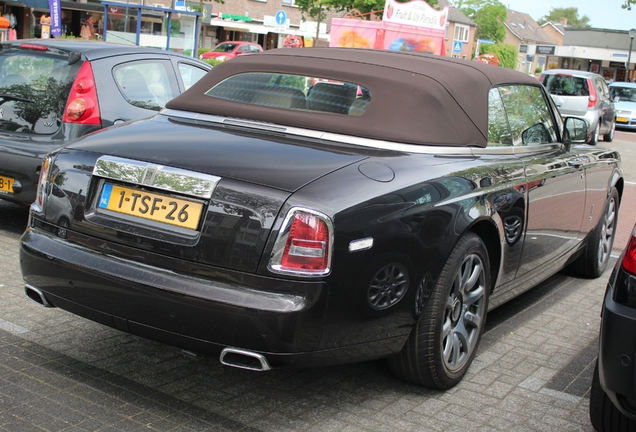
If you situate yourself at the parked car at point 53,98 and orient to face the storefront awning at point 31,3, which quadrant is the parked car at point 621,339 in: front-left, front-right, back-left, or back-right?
back-right

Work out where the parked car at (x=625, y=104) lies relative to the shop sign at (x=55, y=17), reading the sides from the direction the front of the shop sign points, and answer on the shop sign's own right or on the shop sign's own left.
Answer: on the shop sign's own left

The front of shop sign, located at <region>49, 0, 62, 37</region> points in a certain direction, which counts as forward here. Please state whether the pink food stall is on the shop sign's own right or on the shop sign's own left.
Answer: on the shop sign's own left

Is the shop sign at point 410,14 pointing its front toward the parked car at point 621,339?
yes

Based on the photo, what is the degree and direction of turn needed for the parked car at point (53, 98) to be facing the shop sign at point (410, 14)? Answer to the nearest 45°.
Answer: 0° — it already faces it

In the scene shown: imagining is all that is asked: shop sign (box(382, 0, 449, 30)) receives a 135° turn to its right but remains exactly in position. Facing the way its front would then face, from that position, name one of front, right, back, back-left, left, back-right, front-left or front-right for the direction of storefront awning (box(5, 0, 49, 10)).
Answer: front

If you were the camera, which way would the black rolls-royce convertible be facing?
facing away from the viewer and to the right of the viewer

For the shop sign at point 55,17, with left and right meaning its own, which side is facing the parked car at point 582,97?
left

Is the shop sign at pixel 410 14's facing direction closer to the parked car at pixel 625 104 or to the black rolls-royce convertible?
the black rolls-royce convertible

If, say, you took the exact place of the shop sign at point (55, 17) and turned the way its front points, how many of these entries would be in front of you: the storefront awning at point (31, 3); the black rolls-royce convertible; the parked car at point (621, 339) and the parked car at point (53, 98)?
3

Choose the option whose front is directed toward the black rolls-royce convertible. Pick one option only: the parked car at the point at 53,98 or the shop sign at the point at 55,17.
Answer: the shop sign
